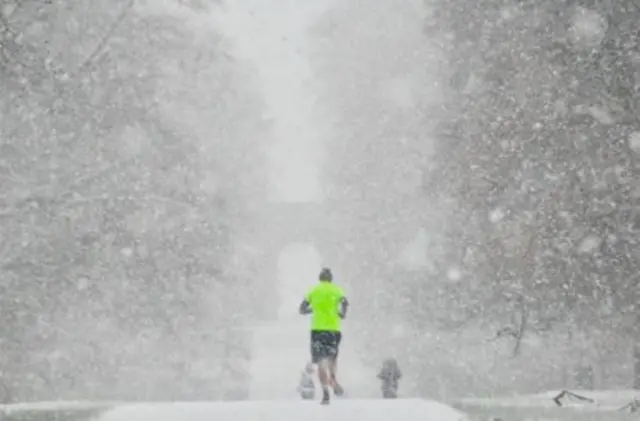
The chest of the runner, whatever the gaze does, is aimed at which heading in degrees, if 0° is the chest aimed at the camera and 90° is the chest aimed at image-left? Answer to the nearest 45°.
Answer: approximately 180°

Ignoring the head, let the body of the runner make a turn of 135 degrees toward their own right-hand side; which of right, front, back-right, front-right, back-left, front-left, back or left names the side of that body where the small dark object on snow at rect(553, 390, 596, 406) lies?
left
